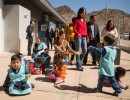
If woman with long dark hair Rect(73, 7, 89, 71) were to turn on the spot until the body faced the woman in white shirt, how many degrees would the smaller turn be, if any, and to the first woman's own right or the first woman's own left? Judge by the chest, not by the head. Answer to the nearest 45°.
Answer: approximately 90° to the first woman's own left

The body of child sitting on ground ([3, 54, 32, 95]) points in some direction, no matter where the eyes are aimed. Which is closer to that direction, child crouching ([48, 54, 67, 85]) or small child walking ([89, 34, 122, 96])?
the small child walking

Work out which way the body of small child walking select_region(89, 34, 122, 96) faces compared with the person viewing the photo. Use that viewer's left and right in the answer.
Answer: facing away from the viewer and to the left of the viewer

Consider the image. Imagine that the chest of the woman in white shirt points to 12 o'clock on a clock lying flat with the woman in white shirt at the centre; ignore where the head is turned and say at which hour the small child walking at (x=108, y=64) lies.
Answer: The small child walking is roughly at 12 o'clock from the woman in white shirt.

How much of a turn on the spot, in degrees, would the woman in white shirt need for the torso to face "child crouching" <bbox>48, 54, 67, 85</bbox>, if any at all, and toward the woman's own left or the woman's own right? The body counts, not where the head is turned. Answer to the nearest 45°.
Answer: approximately 45° to the woman's own right

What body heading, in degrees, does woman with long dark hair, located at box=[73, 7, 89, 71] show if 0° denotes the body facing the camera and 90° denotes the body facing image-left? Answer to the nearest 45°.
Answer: approximately 315°

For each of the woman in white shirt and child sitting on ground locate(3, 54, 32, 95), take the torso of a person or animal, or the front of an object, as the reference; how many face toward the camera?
2

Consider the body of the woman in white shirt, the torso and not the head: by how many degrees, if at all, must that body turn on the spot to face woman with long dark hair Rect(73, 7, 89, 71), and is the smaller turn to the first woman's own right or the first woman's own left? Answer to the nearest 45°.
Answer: approximately 45° to the first woman's own right

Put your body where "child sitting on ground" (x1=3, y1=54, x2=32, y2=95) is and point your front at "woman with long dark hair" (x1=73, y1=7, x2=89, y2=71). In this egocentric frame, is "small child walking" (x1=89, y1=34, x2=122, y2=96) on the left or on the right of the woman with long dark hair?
right

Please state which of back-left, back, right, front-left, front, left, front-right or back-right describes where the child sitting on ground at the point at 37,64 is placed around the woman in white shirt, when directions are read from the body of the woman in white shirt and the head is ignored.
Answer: front-right

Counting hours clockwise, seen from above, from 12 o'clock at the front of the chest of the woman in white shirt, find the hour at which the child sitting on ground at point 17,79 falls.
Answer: The child sitting on ground is roughly at 1 o'clock from the woman in white shirt.
